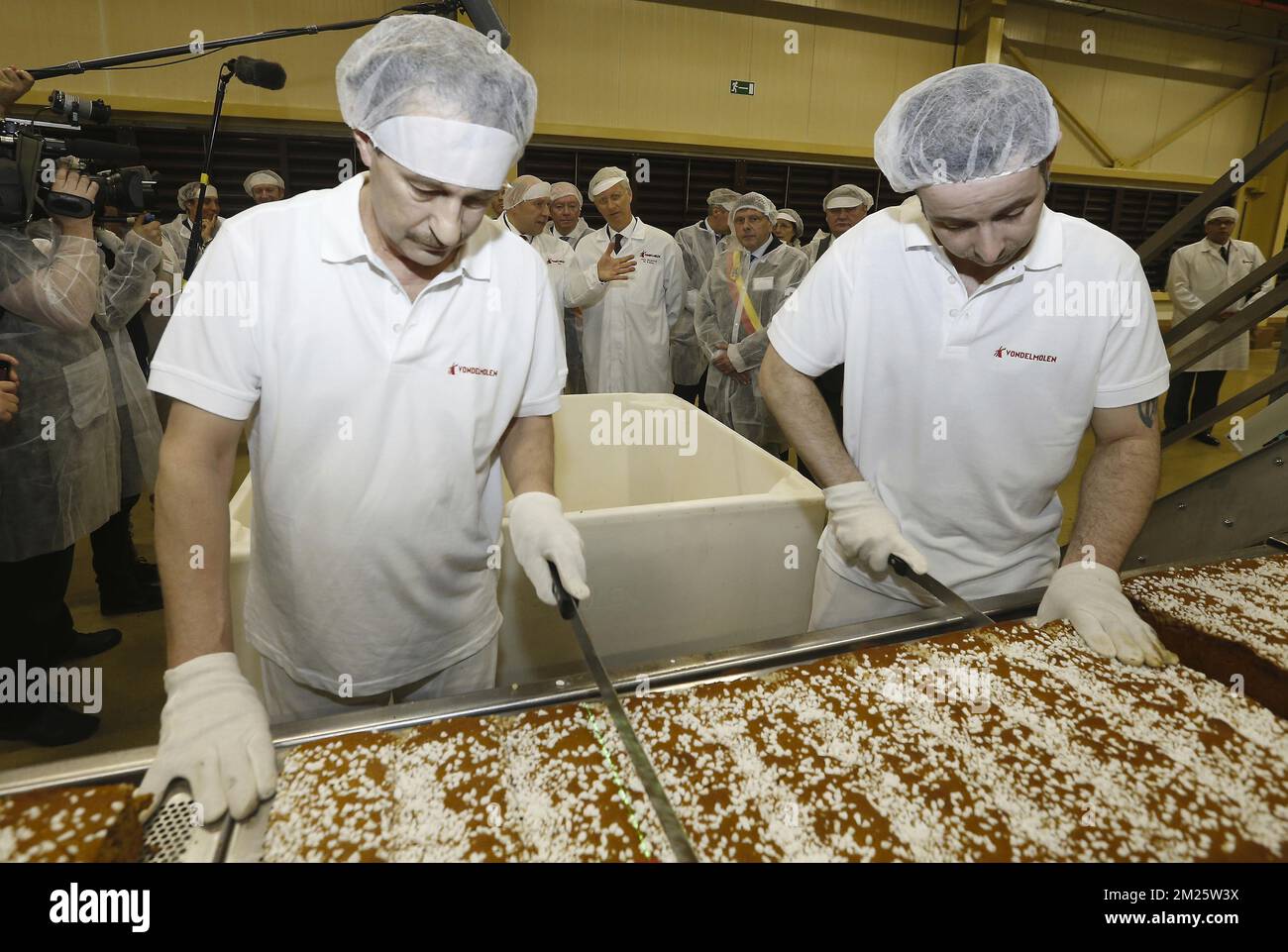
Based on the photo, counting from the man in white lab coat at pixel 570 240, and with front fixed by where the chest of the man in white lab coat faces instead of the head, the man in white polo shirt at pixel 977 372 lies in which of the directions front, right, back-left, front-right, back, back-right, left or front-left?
front

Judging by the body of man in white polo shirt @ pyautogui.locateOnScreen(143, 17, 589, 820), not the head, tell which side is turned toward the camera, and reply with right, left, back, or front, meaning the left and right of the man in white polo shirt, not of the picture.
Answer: front

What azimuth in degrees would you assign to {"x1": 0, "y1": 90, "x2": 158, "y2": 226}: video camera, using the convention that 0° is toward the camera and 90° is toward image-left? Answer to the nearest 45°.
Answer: approximately 270°

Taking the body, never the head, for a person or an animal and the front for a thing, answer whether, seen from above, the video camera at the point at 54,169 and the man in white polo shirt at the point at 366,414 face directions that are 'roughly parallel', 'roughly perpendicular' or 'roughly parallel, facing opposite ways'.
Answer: roughly perpendicular

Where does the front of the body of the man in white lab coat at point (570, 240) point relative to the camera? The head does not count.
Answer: toward the camera

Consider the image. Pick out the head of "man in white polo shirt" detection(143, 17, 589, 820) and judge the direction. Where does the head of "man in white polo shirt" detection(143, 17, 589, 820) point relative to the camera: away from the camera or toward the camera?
toward the camera

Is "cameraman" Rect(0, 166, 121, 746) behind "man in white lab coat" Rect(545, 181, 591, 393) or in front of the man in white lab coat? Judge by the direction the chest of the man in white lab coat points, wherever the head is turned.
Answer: in front

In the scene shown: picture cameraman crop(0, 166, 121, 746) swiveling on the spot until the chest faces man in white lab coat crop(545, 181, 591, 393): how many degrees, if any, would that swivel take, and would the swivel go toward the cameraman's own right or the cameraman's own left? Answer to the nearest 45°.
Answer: approximately 45° to the cameraman's own left

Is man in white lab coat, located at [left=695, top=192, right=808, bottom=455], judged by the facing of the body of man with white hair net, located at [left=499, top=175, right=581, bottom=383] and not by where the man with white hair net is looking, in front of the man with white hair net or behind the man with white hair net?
in front

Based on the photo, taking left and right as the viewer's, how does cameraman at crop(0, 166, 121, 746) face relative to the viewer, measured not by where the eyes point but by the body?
facing to the right of the viewer
